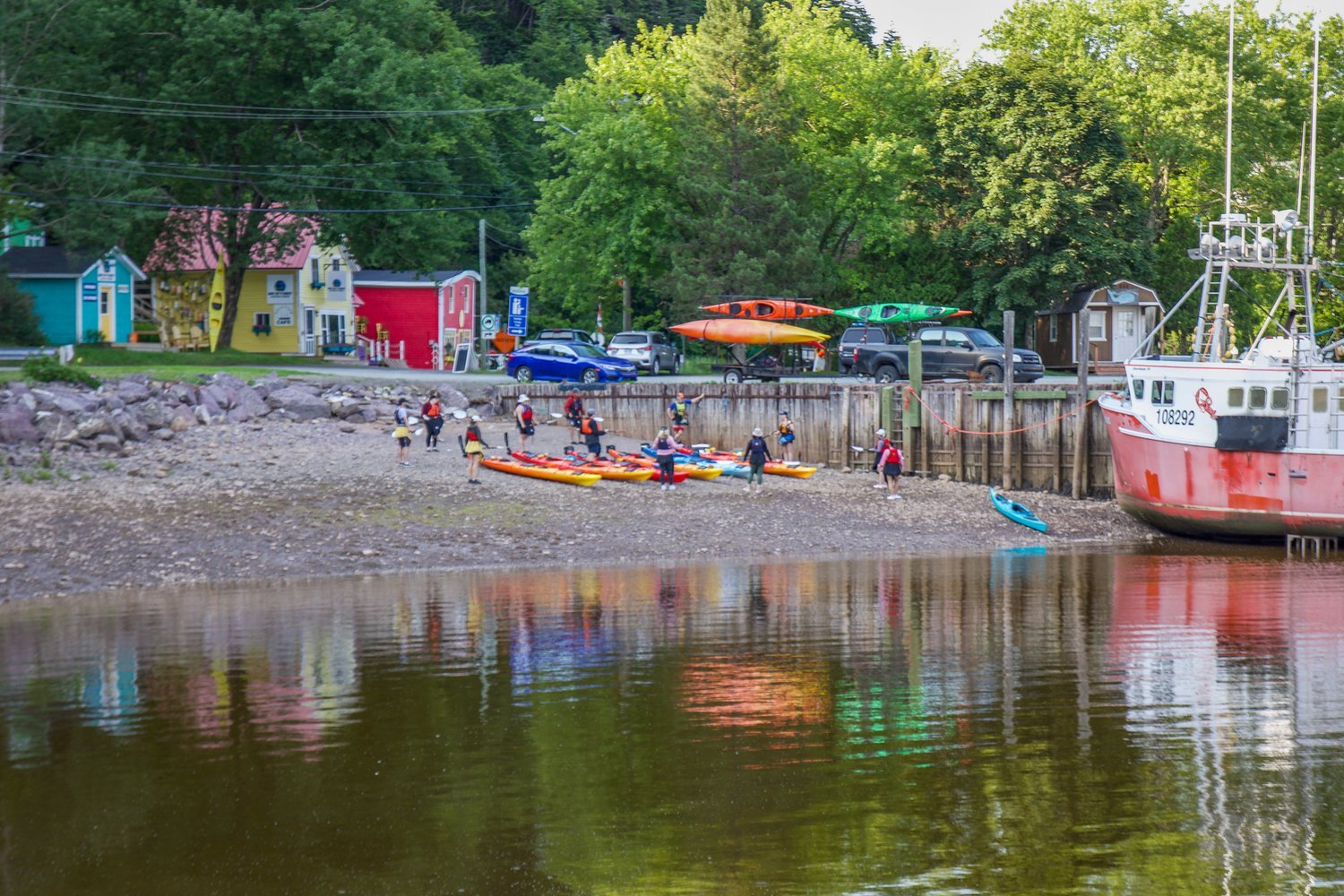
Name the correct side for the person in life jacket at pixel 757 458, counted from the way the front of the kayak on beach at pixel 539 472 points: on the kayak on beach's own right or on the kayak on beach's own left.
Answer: on the kayak on beach's own left

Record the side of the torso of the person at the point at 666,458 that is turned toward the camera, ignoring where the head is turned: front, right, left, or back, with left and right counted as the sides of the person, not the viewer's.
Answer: back

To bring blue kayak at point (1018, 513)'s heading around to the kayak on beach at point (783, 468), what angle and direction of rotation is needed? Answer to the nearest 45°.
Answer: approximately 135° to its right

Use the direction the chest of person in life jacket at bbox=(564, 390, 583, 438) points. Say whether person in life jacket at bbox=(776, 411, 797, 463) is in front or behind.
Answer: in front

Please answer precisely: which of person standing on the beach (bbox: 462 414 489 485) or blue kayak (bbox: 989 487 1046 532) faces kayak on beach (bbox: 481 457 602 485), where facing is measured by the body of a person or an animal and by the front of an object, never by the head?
the person standing on the beach

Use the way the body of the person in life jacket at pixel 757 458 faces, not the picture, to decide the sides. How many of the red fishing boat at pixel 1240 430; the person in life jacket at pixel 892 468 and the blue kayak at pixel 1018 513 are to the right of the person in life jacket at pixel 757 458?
3

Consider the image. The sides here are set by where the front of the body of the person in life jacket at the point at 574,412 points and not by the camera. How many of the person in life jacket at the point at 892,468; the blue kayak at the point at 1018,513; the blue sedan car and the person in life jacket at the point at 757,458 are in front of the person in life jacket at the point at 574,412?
3

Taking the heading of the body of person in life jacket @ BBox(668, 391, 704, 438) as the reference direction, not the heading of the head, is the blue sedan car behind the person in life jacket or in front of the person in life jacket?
behind

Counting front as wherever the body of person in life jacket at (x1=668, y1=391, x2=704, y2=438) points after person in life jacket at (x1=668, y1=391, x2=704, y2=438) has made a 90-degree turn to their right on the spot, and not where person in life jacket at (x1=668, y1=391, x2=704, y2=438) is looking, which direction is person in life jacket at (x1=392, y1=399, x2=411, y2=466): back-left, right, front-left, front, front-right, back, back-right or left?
front-left

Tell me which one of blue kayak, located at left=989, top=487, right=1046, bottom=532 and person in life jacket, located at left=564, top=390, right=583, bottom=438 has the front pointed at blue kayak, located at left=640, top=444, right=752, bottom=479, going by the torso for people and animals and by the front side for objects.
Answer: the person in life jacket

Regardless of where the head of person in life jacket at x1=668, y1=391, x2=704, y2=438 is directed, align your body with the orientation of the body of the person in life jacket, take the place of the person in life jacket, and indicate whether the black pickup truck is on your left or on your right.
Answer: on your left

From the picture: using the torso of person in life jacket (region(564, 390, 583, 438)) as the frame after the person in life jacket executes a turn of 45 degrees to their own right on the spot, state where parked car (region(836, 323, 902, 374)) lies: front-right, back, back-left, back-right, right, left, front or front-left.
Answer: back-left
